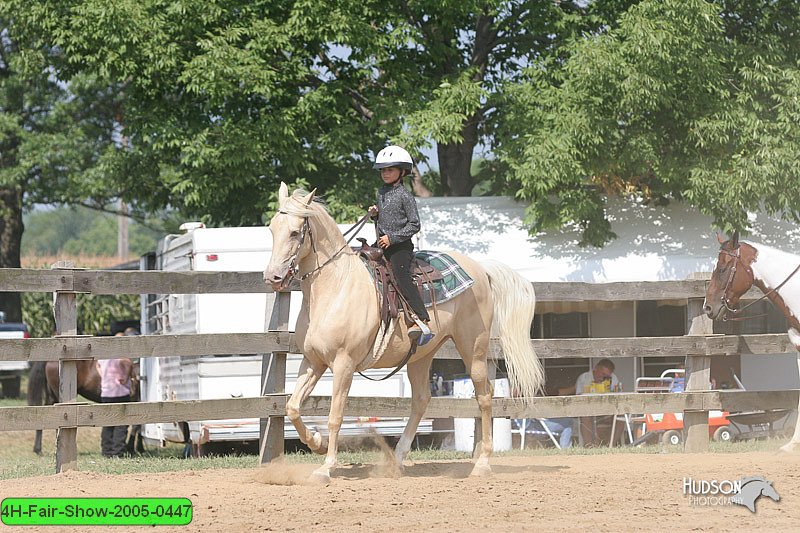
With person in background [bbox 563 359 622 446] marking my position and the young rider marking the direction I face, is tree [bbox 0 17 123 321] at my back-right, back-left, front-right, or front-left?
back-right

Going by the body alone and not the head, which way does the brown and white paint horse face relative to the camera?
to the viewer's left

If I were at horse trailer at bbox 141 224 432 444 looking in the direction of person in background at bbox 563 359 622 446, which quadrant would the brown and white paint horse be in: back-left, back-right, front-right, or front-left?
front-right

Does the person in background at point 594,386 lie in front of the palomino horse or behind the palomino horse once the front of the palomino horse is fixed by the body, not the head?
behind

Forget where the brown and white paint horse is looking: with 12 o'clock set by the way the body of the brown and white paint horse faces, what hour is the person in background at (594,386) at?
The person in background is roughly at 2 o'clock from the brown and white paint horse.

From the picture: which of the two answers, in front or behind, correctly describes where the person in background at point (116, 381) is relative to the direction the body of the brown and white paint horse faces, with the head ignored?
in front

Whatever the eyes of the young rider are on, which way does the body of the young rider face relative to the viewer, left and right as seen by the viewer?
facing the viewer and to the left of the viewer

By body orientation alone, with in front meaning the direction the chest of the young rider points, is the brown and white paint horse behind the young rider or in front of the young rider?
behind

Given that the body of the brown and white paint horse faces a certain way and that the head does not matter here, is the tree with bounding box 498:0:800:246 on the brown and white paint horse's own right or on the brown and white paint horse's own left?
on the brown and white paint horse's own right

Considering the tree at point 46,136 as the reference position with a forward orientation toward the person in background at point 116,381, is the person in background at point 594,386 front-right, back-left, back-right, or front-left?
front-left

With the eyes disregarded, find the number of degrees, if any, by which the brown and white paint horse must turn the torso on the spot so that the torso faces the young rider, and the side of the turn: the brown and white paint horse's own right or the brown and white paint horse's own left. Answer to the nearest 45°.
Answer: approximately 45° to the brown and white paint horse's own left

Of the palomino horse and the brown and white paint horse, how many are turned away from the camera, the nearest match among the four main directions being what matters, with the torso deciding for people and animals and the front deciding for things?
0

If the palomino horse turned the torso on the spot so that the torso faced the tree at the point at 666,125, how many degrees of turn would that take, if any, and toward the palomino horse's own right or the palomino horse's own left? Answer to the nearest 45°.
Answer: approximately 180°

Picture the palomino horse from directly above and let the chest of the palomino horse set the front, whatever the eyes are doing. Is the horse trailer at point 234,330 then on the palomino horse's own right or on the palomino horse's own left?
on the palomino horse's own right
